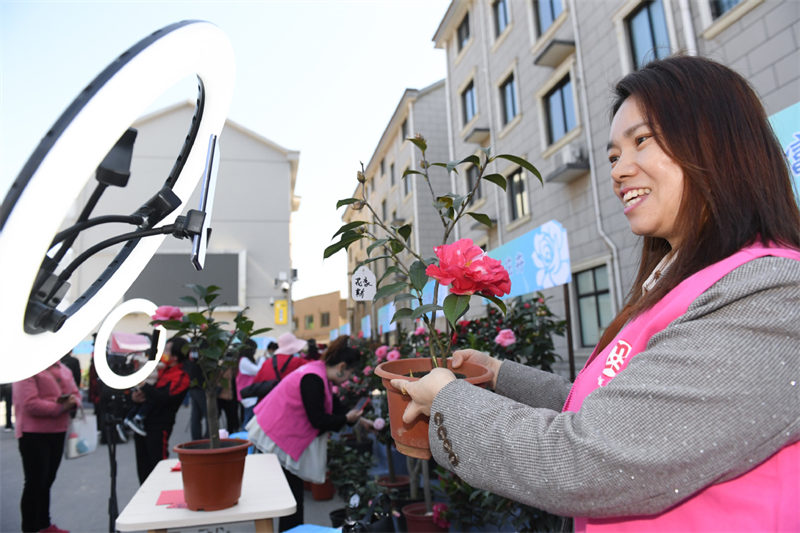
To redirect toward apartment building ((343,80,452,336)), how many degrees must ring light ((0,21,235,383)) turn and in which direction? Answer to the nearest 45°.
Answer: approximately 90° to its left

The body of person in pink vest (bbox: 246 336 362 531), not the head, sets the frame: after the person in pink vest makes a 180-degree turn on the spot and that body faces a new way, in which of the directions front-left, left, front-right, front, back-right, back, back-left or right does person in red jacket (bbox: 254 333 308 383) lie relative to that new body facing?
right

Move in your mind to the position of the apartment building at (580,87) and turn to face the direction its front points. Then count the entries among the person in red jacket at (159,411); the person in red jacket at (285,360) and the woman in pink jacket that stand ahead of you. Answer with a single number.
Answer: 3

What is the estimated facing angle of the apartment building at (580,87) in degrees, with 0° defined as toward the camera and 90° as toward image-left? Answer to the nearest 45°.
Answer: approximately 45°

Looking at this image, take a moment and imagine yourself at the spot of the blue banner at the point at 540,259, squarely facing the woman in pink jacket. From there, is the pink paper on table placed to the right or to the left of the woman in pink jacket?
left

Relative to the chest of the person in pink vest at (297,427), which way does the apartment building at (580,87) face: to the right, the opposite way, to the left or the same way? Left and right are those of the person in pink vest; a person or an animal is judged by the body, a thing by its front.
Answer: the opposite way

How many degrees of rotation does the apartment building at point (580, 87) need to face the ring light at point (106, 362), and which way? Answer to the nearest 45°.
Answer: approximately 45° to its left

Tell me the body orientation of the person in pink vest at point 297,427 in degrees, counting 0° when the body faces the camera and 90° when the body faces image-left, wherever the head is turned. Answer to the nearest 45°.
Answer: approximately 270°

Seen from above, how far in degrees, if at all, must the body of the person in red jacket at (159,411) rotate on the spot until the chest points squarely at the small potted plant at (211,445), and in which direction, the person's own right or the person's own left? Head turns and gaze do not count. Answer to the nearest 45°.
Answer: approximately 90° to the person's own left

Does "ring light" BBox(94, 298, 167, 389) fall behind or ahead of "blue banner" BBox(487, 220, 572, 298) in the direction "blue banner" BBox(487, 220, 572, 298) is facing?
ahead

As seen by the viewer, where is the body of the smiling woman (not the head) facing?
to the viewer's left

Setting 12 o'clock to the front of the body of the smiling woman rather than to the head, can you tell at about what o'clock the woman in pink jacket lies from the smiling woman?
The woman in pink jacket is roughly at 1 o'clock from the smiling woman.

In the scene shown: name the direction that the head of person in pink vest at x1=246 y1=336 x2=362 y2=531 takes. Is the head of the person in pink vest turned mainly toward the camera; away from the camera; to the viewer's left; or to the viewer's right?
to the viewer's right

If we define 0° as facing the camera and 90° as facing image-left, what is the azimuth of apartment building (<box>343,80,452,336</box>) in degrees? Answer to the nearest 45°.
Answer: approximately 45°

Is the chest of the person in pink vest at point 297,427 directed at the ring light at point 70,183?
no
